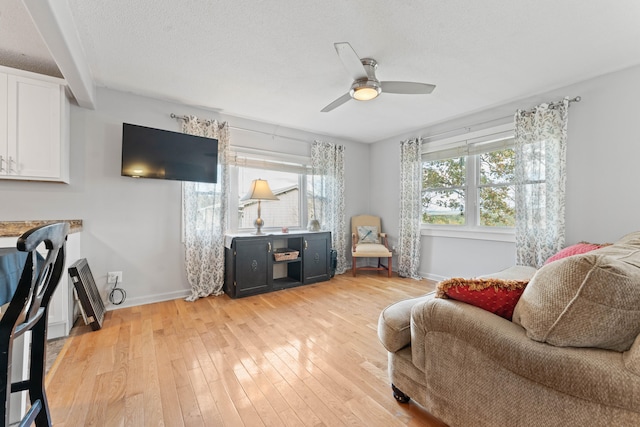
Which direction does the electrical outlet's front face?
toward the camera

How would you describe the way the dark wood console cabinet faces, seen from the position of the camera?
facing the viewer and to the right of the viewer

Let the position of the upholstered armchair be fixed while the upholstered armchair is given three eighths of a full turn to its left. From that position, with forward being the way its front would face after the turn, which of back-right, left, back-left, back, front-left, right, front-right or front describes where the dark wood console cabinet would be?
back

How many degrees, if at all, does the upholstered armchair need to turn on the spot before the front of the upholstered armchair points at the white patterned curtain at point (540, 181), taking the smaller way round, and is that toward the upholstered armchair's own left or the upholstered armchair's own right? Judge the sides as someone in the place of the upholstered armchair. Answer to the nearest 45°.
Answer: approximately 45° to the upholstered armchair's own left

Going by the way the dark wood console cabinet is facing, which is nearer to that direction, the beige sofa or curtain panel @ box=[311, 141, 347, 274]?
the beige sofa

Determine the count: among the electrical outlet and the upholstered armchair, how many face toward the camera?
2

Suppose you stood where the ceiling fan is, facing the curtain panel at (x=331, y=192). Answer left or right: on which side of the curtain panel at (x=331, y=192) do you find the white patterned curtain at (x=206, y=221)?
left

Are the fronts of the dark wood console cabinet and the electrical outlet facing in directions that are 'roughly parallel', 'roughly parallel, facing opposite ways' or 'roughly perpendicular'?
roughly parallel

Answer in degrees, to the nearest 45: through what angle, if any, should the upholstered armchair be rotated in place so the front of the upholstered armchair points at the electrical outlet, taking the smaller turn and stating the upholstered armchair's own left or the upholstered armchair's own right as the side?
approximately 45° to the upholstered armchair's own right

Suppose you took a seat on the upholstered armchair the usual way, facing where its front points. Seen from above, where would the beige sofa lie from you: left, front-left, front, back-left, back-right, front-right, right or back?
front

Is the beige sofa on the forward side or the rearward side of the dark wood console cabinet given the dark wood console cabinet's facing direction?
on the forward side

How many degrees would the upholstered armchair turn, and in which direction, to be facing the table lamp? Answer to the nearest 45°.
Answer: approximately 45° to its right

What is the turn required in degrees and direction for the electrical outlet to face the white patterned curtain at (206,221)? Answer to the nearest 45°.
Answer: approximately 90° to its left
